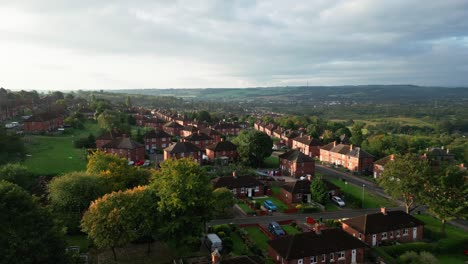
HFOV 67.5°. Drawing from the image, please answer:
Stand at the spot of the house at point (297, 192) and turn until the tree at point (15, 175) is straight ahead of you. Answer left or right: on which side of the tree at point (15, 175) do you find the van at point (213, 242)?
left

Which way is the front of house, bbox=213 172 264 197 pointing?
toward the camera

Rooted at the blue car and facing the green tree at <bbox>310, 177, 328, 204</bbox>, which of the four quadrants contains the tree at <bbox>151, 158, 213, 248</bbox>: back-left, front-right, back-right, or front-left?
back-right

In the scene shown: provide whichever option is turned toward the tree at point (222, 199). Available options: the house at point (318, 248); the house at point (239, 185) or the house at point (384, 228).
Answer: the house at point (239, 185)

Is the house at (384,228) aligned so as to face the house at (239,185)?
no

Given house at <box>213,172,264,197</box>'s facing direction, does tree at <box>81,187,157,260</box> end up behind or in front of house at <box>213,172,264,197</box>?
in front

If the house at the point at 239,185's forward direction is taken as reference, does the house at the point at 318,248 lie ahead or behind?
ahead

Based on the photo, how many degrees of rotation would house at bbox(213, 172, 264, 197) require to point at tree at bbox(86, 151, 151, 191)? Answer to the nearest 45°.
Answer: approximately 45° to its right

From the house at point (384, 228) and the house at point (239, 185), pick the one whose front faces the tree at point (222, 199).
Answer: the house at point (239, 185)
